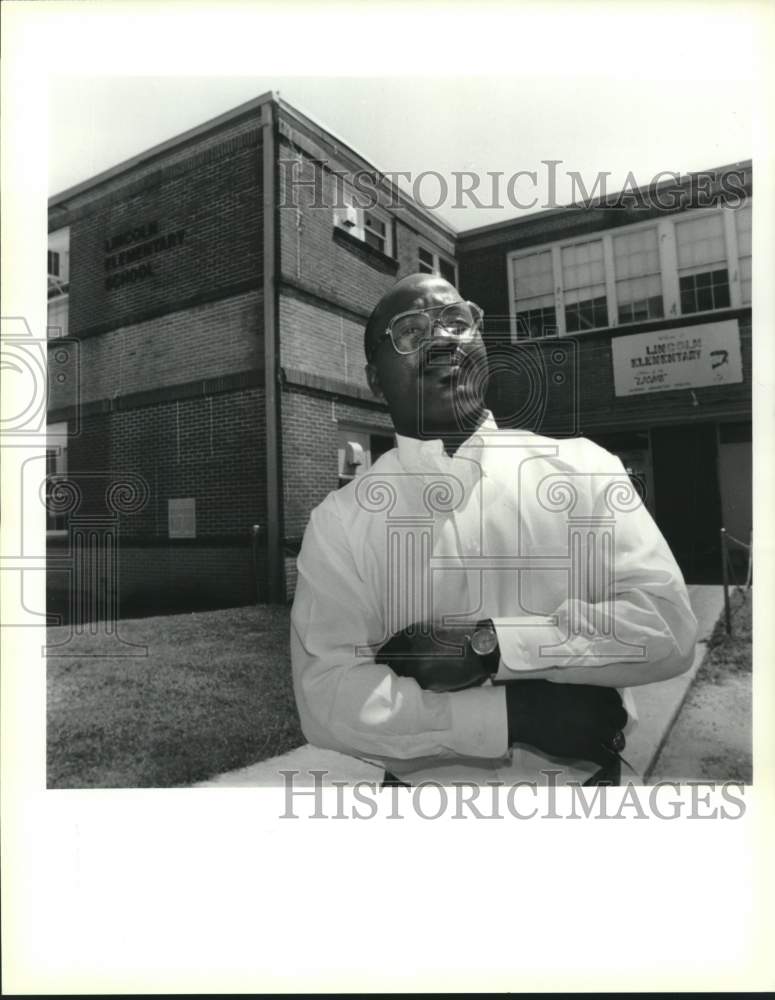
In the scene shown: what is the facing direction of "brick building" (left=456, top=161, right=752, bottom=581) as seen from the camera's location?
facing the viewer and to the left of the viewer

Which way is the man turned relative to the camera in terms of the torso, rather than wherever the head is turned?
toward the camera

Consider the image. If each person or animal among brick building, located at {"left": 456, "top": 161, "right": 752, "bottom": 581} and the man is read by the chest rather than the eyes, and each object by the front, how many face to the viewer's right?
0

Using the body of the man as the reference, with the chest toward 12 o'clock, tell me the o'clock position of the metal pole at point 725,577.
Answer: The metal pole is roughly at 8 o'clock from the man.

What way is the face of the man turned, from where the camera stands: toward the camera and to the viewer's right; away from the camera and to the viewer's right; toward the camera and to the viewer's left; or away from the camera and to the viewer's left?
toward the camera and to the viewer's right
